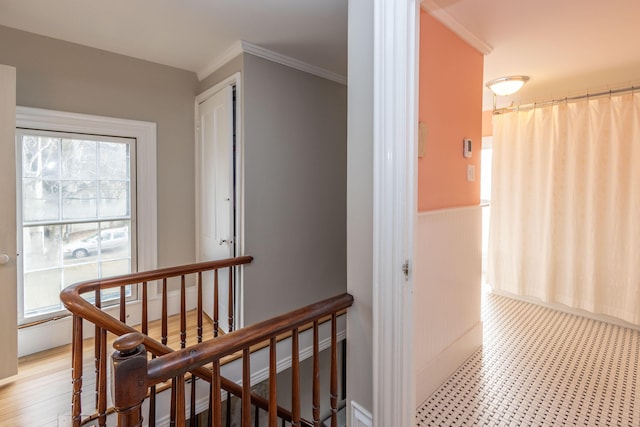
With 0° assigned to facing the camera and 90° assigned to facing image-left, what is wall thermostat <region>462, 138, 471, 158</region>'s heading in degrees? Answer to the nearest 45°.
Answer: approximately 315°

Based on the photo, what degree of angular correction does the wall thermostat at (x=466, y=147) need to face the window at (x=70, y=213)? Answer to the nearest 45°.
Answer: approximately 135° to its right

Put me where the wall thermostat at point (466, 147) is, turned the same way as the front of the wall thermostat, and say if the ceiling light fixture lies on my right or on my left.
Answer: on my left

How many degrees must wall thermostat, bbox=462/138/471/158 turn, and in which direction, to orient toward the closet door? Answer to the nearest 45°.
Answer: approximately 135° to its right

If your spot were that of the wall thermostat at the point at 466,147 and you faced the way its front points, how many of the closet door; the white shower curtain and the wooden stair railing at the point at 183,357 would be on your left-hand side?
1

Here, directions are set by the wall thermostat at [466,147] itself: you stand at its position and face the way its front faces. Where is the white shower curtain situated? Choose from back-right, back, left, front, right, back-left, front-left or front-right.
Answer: left

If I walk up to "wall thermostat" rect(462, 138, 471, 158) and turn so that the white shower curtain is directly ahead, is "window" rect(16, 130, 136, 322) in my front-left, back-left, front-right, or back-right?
back-left

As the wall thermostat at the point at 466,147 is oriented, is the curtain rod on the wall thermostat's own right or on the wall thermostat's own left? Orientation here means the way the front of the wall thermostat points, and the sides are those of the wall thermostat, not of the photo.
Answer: on the wall thermostat's own left
